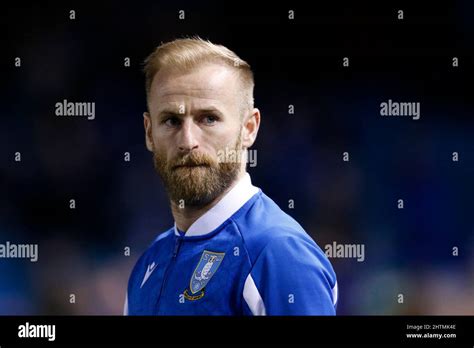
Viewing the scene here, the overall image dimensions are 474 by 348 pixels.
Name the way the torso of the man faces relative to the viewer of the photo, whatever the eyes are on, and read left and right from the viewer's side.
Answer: facing the viewer and to the left of the viewer
